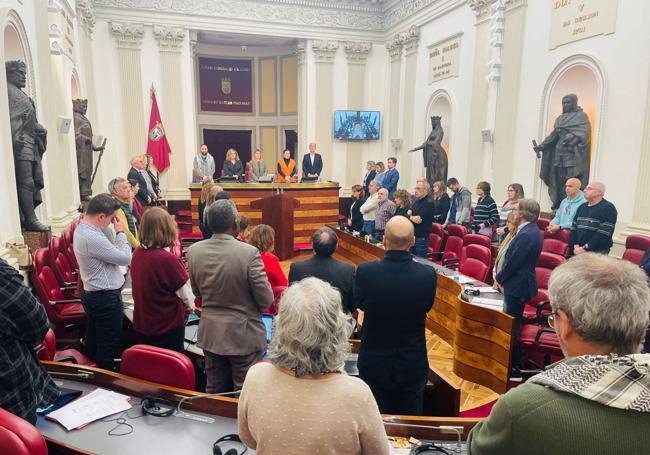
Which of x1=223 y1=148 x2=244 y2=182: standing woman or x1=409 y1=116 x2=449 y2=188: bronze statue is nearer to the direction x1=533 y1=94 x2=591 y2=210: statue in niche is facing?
the standing woman

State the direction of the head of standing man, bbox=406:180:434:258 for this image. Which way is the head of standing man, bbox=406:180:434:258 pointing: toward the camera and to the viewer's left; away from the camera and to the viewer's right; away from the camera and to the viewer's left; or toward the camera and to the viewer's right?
toward the camera and to the viewer's left

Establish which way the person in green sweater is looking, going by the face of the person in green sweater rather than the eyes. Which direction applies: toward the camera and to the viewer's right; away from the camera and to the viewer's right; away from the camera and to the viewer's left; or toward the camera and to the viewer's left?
away from the camera and to the viewer's left

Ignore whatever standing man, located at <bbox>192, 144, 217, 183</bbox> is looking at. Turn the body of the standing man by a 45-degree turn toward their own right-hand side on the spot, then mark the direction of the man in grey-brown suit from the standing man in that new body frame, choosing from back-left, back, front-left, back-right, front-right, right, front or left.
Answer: front-left

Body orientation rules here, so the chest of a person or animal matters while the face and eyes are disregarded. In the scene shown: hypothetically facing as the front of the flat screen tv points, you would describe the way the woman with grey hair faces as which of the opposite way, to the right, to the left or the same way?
the opposite way

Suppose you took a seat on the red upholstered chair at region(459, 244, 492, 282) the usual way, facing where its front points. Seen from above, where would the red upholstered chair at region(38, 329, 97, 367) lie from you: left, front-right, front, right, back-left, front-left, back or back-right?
front

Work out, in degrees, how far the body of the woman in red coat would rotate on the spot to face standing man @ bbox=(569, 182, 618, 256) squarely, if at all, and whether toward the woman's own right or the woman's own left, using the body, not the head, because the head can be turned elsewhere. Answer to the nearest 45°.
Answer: approximately 45° to the woman's own right

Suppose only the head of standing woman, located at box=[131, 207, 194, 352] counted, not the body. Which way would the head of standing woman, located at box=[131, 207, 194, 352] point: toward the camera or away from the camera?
away from the camera

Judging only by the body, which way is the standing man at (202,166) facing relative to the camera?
toward the camera

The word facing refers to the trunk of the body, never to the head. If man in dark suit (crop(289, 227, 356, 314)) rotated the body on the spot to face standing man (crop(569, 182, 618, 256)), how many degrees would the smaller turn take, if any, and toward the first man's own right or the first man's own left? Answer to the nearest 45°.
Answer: approximately 45° to the first man's own right

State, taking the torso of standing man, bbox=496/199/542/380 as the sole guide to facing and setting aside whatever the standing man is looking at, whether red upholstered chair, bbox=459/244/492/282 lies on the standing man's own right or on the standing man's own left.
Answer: on the standing man's own right

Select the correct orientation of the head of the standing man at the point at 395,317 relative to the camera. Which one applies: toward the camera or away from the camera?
away from the camera

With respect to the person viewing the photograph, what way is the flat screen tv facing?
facing the viewer

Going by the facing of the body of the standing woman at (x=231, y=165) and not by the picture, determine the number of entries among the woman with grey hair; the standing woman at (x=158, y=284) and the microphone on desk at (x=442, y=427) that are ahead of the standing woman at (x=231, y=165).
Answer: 3

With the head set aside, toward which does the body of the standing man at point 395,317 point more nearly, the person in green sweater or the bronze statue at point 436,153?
the bronze statue

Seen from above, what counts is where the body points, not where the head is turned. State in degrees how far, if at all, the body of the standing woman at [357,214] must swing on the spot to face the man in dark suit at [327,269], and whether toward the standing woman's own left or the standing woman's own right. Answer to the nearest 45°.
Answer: approximately 90° to the standing woman's own left

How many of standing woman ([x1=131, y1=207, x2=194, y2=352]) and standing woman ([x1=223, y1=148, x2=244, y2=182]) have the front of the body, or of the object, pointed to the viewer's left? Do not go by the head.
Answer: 0

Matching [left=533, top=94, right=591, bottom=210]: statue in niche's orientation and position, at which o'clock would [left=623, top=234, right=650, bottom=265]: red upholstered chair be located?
The red upholstered chair is roughly at 10 o'clock from the statue in niche.

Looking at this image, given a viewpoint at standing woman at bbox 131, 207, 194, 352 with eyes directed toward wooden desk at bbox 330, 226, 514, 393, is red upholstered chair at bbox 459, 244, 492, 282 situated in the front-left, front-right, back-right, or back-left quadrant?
front-left
